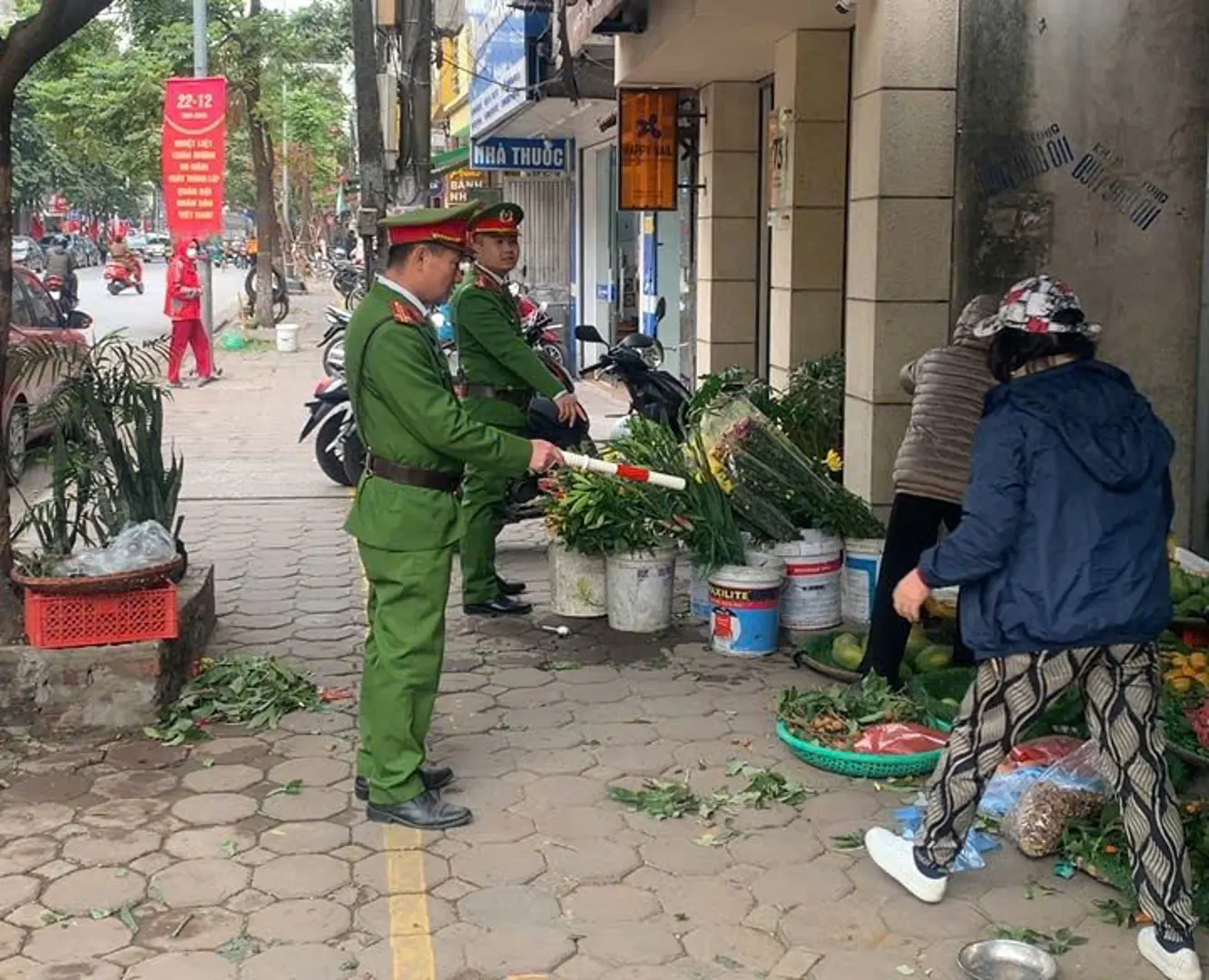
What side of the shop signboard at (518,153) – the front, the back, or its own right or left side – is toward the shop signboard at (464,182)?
back

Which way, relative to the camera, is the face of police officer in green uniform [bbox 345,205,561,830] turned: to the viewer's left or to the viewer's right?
to the viewer's right

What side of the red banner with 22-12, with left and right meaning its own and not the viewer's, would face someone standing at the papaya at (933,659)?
front

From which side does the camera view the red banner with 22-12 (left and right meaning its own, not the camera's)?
front

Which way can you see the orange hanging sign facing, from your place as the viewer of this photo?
facing the viewer

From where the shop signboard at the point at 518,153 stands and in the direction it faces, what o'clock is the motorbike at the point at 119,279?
The motorbike is roughly at 5 o'clock from the shop signboard.

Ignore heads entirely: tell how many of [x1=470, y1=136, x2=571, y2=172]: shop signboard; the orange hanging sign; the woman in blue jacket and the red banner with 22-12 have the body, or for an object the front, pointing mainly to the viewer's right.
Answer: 0

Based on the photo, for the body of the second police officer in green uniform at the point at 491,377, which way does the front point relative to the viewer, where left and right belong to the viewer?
facing to the right of the viewer

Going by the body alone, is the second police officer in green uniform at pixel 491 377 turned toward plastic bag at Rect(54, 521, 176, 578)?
no

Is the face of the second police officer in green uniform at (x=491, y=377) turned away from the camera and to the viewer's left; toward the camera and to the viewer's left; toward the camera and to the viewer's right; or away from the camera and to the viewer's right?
toward the camera and to the viewer's right

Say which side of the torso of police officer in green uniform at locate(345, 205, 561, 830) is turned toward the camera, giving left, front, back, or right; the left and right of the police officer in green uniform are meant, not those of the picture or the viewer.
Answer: right
